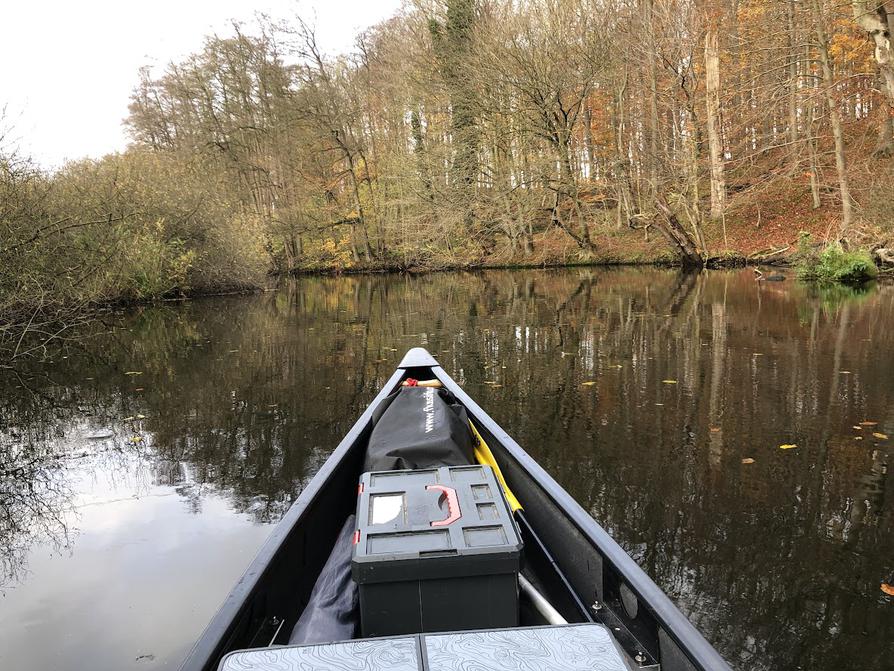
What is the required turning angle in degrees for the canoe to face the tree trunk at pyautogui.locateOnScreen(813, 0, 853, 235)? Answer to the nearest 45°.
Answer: approximately 45° to its right

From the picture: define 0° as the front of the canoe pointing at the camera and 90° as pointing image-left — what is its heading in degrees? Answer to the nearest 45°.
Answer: approximately 180°

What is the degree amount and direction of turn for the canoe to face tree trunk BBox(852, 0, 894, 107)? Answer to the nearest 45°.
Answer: approximately 45° to its right

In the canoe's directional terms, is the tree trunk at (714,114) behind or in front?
in front

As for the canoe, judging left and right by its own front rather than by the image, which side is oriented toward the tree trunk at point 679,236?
front

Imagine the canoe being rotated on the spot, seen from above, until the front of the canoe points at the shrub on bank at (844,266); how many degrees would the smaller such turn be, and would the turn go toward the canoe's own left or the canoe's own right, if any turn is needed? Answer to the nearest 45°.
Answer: approximately 45° to the canoe's own right
